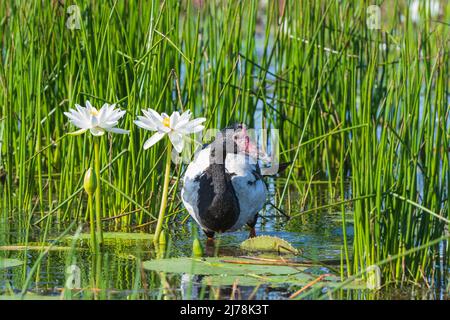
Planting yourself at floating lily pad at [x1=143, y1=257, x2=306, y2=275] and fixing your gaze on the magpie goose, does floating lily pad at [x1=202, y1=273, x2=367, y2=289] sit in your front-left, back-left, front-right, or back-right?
back-right

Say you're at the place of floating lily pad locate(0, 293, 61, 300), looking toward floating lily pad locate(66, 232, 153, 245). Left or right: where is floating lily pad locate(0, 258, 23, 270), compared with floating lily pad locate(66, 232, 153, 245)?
left

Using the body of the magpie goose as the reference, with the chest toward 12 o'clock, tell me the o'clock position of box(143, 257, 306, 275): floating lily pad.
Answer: The floating lily pad is roughly at 12 o'clock from the magpie goose.

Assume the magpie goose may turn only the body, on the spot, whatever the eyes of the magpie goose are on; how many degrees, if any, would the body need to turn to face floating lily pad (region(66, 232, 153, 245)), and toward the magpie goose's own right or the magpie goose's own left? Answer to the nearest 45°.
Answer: approximately 90° to the magpie goose's own right

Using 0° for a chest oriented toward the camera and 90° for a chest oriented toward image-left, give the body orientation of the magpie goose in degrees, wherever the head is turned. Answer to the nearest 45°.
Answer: approximately 0°
